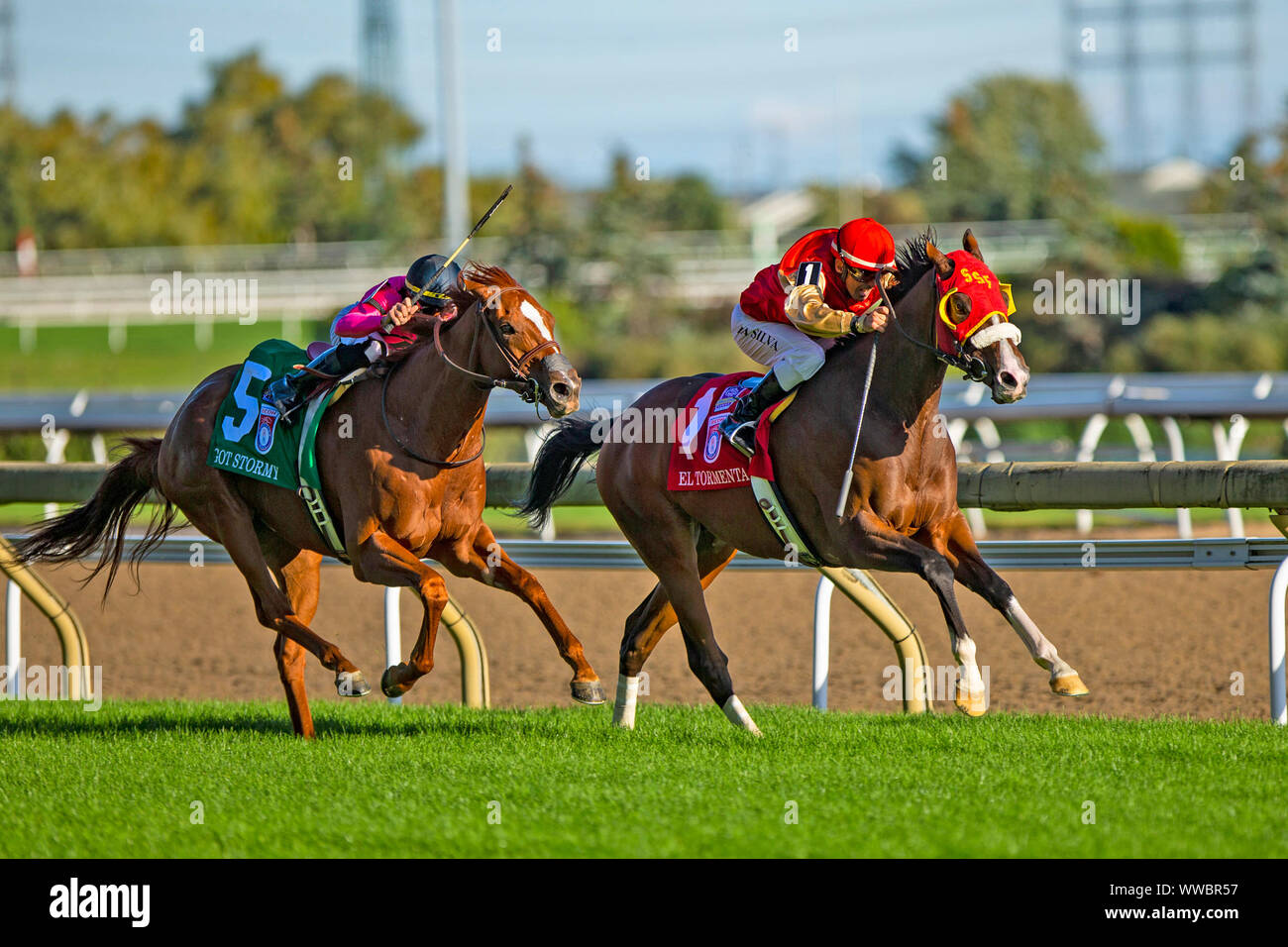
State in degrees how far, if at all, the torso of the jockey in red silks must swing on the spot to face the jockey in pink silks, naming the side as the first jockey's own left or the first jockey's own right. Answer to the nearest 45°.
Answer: approximately 135° to the first jockey's own right

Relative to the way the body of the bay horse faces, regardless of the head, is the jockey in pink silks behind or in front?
behind

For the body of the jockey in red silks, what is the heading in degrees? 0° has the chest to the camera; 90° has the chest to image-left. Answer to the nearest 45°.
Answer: approximately 315°

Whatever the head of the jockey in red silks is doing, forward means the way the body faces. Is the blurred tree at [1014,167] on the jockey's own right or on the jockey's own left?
on the jockey's own left

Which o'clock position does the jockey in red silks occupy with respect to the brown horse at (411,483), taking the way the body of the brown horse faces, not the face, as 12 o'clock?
The jockey in red silks is roughly at 11 o'clock from the brown horse.

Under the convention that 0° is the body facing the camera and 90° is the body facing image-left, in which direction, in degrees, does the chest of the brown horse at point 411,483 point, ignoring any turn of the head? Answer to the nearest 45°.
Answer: approximately 315°

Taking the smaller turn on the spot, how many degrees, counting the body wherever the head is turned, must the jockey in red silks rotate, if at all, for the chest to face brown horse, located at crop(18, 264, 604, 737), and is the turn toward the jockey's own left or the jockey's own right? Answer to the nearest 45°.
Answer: approximately 135° to the jockey's own right

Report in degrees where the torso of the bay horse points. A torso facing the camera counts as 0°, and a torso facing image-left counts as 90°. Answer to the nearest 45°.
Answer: approximately 315°
